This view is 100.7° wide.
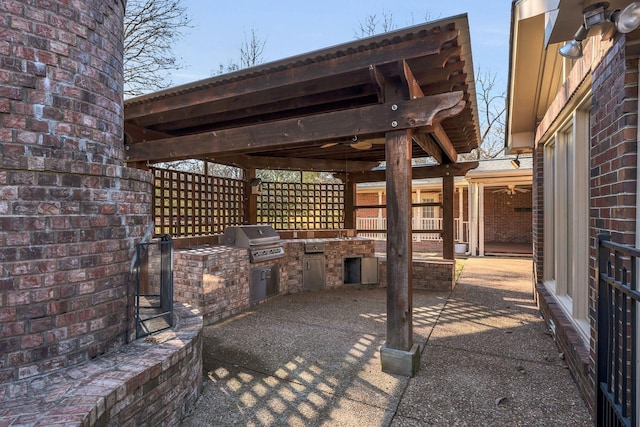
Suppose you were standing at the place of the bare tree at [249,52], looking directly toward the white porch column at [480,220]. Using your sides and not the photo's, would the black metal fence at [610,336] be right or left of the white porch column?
right

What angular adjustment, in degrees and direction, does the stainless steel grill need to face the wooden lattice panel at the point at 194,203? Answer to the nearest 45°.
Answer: approximately 180°

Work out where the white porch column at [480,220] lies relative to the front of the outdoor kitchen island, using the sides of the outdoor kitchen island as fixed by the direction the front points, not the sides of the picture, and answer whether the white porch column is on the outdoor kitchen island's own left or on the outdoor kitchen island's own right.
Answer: on the outdoor kitchen island's own left

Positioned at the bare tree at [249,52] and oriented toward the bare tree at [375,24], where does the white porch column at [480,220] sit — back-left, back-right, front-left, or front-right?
front-right

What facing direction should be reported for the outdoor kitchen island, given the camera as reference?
facing the viewer and to the right of the viewer

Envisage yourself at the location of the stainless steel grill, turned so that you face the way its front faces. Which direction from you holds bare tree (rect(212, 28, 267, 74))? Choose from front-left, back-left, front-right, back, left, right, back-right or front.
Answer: back-left
